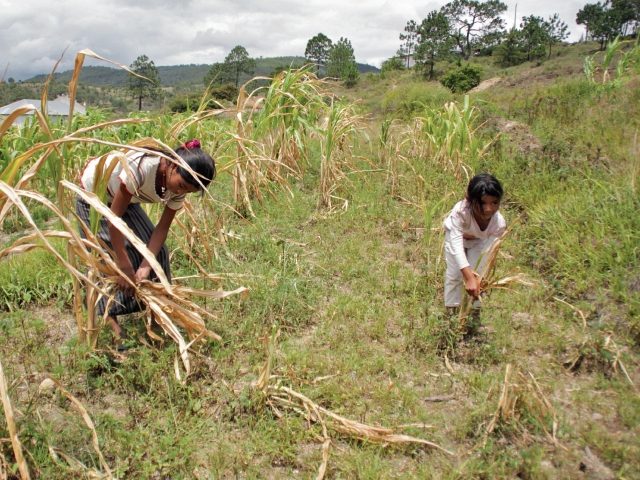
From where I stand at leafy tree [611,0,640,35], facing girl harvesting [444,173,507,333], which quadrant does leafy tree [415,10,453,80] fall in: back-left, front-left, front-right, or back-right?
front-right

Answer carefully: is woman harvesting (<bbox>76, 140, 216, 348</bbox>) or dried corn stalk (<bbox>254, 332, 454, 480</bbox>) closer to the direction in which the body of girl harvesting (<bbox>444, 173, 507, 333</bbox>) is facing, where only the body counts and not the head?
the dried corn stalk

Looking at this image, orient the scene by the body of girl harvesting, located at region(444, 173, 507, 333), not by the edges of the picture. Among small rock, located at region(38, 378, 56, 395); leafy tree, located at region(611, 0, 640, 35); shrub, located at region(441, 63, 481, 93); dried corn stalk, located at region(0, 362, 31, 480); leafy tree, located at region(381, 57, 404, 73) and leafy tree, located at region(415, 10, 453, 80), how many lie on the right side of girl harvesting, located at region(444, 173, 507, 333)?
2

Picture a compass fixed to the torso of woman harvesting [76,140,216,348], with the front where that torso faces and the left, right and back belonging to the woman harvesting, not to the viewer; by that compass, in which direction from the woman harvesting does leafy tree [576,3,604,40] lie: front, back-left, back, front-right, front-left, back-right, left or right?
left

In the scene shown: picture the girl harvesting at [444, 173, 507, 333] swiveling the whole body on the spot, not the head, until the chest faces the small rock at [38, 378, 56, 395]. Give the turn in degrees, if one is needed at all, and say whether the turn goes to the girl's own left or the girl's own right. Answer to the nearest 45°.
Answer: approximately 90° to the girl's own right

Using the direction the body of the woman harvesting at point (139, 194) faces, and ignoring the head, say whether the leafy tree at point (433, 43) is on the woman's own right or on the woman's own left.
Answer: on the woman's own left

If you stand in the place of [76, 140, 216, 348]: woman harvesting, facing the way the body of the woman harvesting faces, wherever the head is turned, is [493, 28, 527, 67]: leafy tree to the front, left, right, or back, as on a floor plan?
left

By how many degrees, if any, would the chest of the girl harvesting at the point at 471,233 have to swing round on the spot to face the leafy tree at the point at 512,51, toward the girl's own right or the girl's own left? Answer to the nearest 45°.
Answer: approximately 135° to the girl's own left

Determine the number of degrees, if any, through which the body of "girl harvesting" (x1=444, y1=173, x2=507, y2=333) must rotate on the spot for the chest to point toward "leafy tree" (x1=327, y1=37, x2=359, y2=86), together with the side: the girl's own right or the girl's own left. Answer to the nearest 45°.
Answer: approximately 135° to the girl's own left

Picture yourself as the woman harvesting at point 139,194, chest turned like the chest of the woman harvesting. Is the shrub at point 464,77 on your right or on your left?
on your left

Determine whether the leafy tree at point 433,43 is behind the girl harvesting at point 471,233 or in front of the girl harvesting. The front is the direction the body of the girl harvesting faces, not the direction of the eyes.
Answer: behind

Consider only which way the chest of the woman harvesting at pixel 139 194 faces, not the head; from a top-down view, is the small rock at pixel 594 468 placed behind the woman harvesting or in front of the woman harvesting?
in front

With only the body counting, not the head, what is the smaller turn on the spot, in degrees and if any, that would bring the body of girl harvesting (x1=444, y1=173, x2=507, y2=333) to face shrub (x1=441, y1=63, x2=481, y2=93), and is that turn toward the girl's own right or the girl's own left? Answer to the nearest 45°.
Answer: approximately 135° to the girl's own left

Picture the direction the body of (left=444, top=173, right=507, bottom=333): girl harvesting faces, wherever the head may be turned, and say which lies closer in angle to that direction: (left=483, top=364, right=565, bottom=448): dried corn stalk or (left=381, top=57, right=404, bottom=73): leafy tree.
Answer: the dried corn stalk

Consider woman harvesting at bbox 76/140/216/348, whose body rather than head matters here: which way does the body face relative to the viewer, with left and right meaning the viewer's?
facing the viewer and to the right of the viewer
